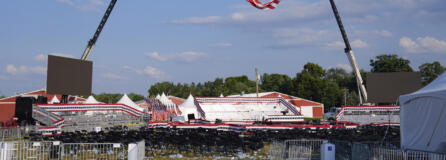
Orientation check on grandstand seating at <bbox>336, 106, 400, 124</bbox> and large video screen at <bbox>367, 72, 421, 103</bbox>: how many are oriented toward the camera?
2

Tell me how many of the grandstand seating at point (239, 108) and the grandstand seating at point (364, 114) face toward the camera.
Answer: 2

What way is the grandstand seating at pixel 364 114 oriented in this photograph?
toward the camera

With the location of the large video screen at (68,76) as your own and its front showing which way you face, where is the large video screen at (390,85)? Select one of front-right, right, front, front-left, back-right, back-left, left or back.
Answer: front-left

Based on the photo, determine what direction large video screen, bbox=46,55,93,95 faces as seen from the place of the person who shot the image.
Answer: facing the viewer and to the right of the viewer

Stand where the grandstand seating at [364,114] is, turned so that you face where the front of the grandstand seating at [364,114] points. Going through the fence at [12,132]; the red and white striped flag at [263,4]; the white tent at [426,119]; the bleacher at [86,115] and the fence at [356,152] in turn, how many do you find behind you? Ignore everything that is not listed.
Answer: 0

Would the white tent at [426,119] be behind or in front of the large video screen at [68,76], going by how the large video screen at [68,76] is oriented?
in front

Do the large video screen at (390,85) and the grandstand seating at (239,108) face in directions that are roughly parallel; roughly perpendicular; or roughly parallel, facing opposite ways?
roughly parallel

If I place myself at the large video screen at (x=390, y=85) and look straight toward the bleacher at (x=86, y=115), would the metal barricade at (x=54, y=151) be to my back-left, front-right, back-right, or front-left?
front-left

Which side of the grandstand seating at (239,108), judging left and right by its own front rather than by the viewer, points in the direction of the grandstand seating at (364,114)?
left

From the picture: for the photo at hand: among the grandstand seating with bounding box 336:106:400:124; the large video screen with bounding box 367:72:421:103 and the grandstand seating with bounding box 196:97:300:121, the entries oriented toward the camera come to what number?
3

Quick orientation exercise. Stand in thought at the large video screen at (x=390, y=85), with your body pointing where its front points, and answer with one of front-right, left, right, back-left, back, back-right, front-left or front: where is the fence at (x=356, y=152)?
front
